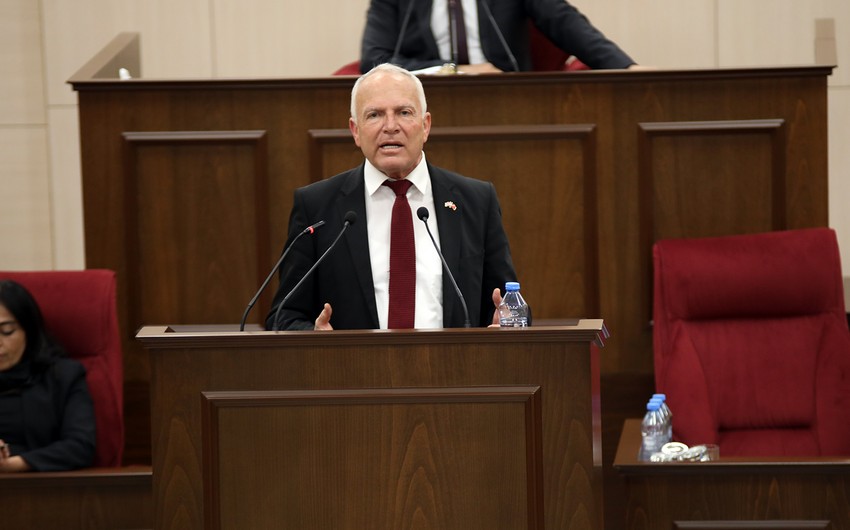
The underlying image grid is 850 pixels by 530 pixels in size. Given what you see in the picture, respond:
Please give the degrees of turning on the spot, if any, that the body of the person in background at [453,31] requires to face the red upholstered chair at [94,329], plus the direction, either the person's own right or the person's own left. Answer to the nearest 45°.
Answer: approximately 45° to the person's own right

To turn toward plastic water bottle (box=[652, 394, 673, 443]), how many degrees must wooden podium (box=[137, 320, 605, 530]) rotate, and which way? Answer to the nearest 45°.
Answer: approximately 135° to its left

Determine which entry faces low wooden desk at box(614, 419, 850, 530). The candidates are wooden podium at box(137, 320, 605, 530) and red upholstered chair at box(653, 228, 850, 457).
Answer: the red upholstered chair

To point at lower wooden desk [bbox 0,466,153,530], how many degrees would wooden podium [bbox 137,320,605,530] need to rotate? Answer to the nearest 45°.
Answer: approximately 135° to its right
